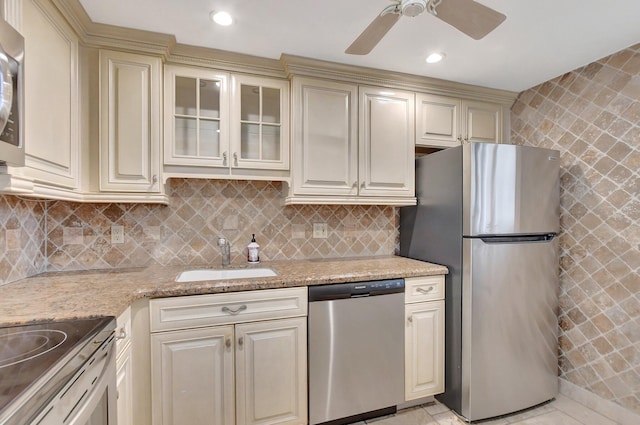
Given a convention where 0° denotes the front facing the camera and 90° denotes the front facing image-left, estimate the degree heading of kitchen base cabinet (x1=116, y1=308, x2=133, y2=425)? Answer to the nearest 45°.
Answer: approximately 270°

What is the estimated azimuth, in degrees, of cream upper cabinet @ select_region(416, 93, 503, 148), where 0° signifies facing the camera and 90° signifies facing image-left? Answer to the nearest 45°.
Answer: approximately 315°

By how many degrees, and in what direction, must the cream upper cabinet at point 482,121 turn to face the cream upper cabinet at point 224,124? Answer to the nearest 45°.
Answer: approximately 90° to its right

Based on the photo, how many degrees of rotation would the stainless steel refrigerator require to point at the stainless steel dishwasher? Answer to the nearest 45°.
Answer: approximately 90° to its right

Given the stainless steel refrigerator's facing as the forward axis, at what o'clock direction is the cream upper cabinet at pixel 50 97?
The cream upper cabinet is roughly at 3 o'clock from the stainless steel refrigerator.

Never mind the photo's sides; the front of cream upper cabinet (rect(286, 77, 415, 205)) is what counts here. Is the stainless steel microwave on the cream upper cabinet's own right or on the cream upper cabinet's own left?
on the cream upper cabinet's own right

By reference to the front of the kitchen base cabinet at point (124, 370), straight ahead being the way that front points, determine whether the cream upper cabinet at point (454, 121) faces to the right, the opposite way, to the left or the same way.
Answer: to the right

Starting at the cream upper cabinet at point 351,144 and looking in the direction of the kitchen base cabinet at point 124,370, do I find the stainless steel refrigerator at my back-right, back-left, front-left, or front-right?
back-left

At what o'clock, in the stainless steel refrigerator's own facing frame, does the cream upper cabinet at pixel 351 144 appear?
The cream upper cabinet is roughly at 4 o'clock from the stainless steel refrigerator.

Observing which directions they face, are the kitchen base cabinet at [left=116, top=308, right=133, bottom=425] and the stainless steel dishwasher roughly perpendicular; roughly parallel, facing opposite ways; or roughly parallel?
roughly perpendicular
